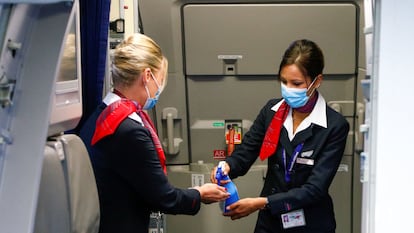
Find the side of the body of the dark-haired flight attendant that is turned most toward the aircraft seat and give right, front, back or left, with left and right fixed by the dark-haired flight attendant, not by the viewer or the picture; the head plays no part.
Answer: front

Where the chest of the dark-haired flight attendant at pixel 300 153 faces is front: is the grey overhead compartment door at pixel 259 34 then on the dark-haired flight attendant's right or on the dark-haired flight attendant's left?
on the dark-haired flight attendant's right

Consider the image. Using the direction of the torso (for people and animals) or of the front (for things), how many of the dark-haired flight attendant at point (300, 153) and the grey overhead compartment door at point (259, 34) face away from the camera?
0

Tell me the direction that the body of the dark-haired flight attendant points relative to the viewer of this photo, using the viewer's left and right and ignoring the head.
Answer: facing the viewer and to the left of the viewer

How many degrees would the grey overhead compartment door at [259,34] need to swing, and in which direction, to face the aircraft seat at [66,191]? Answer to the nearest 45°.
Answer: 0° — it already faces it

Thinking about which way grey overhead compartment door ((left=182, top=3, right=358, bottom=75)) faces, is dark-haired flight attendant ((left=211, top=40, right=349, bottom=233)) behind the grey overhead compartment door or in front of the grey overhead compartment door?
in front

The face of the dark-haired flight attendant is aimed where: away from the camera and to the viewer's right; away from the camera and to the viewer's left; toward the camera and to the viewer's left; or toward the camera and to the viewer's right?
toward the camera and to the viewer's left
